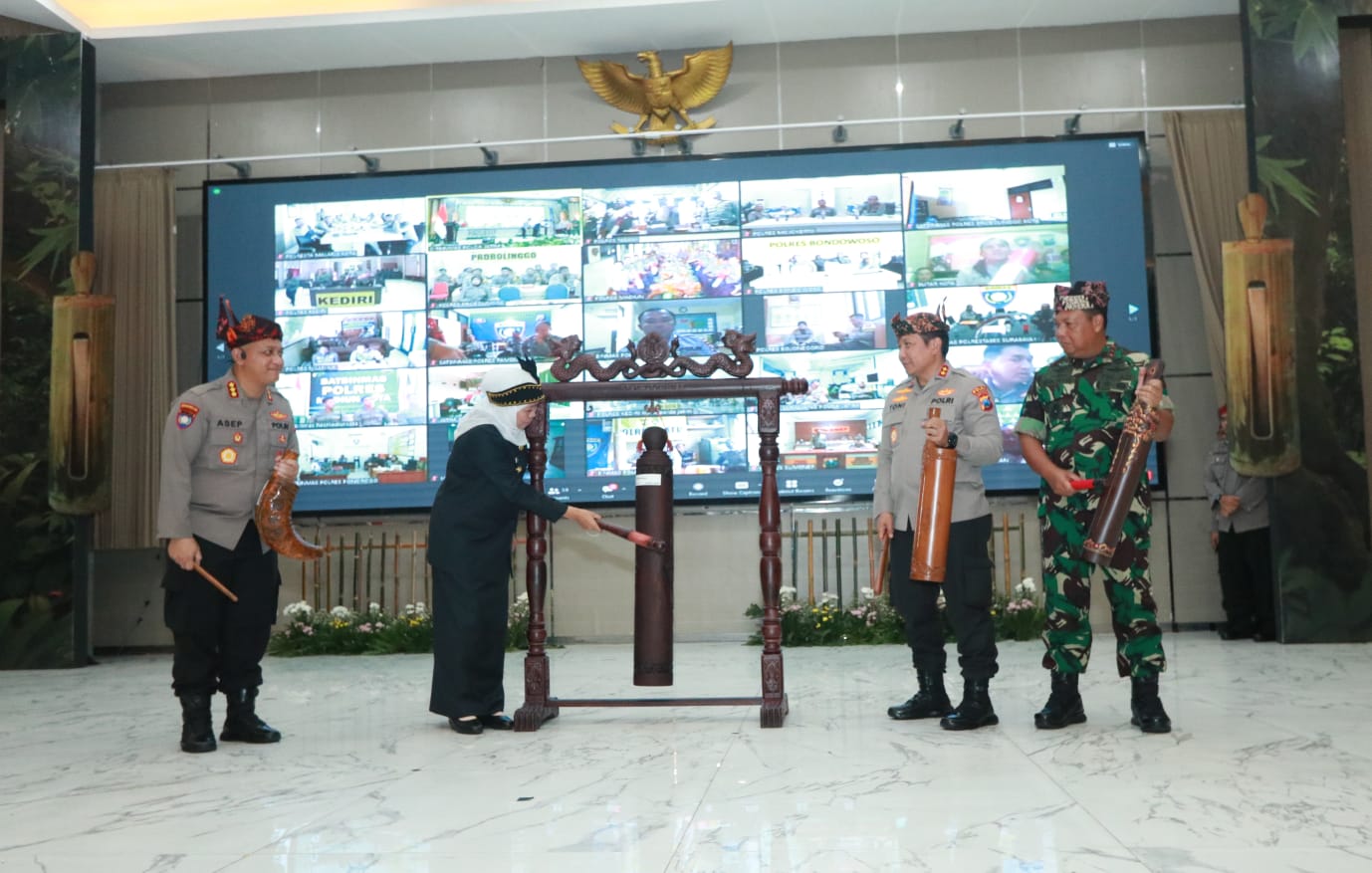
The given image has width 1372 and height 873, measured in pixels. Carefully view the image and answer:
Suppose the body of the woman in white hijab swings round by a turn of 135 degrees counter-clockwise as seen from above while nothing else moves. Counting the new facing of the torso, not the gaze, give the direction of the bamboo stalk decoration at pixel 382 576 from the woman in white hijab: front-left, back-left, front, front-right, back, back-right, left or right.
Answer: front-right

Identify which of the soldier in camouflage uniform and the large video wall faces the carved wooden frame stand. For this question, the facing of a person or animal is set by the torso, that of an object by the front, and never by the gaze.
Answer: the large video wall

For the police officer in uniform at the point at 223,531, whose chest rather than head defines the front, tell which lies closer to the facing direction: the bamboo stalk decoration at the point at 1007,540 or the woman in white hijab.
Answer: the woman in white hijab

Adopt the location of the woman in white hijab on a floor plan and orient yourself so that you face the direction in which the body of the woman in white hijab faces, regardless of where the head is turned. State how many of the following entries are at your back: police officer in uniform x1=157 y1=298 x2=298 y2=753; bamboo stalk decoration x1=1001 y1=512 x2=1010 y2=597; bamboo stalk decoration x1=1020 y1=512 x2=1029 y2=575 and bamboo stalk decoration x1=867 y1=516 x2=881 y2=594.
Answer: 1

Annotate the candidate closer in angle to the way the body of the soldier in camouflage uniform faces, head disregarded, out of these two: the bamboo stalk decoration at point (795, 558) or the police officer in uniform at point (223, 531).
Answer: the police officer in uniform

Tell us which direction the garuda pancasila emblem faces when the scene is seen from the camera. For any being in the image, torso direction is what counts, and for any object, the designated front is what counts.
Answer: facing the viewer

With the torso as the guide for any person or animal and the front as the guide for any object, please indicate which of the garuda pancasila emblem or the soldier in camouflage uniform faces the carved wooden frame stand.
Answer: the garuda pancasila emblem

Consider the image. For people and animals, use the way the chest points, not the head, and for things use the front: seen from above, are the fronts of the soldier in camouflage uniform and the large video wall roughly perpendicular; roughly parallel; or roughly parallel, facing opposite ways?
roughly parallel

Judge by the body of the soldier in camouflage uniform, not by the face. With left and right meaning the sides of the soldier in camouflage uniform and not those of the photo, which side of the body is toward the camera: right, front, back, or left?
front

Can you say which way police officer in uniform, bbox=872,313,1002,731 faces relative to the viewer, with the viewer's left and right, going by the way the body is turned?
facing the viewer and to the left of the viewer

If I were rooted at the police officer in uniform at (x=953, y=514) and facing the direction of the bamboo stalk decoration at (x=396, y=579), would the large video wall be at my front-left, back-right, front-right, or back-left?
front-right

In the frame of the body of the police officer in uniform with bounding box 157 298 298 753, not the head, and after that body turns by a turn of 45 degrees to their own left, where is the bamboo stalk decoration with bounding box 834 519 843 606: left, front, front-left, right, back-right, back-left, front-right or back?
front-left

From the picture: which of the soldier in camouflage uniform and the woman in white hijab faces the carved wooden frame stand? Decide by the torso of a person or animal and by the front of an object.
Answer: the woman in white hijab

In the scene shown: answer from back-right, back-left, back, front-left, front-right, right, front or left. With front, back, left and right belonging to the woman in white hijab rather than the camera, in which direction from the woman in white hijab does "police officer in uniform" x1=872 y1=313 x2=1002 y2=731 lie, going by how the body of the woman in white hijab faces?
front

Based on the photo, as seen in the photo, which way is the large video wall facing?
toward the camera
